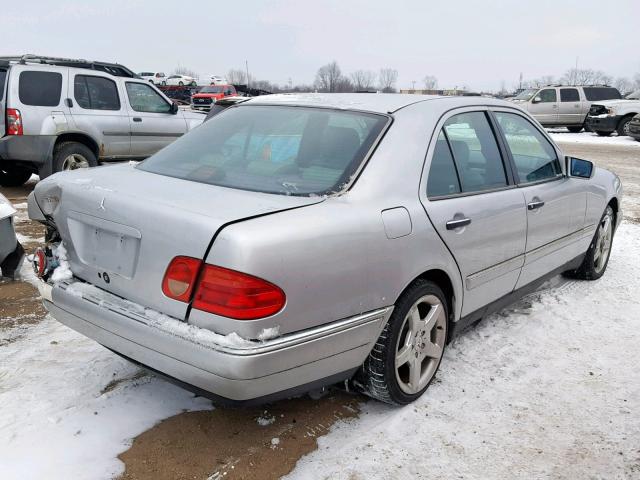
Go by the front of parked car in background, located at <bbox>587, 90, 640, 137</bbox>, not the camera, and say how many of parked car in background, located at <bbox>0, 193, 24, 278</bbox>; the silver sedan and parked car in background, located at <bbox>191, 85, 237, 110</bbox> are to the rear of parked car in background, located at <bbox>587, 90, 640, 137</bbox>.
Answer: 0

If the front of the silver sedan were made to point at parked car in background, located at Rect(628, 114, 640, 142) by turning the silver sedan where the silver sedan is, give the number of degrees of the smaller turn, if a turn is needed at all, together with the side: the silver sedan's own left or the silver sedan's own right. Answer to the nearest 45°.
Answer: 0° — it already faces it

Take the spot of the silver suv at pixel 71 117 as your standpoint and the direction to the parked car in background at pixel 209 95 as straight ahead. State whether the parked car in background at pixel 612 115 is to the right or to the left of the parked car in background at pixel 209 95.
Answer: right

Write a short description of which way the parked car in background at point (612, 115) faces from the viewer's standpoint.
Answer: facing the viewer and to the left of the viewer

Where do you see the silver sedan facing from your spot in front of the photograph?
facing away from the viewer and to the right of the viewer

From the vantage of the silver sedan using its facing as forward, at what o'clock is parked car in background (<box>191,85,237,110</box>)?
The parked car in background is roughly at 10 o'clock from the silver sedan.

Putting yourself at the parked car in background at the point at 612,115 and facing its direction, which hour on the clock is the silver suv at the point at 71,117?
The silver suv is roughly at 11 o'clock from the parked car in background.

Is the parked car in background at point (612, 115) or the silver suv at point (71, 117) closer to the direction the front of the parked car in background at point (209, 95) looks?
the silver suv

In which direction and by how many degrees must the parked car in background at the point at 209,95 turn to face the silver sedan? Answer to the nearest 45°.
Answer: approximately 45° to its left

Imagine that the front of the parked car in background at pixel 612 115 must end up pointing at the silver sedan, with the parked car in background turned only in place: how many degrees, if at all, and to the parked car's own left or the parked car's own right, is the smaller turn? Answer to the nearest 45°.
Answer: approximately 45° to the parked car's own left

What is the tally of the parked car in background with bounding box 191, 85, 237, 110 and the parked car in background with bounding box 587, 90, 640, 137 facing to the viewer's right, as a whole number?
0

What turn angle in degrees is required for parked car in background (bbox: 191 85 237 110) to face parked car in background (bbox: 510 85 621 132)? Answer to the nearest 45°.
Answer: approximately 90° to its left

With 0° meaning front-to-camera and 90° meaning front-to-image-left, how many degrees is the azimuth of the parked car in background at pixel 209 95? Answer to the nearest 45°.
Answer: approximately 45°

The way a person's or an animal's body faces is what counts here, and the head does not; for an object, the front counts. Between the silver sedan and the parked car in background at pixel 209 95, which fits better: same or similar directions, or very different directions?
very different directions

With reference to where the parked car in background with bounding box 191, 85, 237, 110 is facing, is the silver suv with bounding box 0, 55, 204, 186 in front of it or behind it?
in front

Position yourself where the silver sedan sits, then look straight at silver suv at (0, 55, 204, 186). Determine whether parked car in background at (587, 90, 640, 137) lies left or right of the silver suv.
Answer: right

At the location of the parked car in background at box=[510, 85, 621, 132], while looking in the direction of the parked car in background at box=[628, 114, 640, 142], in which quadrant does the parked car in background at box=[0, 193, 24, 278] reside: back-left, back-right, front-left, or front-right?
front-right

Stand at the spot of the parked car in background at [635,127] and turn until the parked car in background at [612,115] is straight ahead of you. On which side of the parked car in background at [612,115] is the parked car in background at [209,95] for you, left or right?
left

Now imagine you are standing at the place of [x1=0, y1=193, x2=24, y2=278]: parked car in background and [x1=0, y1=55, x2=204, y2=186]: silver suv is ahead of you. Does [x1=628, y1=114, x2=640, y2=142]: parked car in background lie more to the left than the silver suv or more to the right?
right

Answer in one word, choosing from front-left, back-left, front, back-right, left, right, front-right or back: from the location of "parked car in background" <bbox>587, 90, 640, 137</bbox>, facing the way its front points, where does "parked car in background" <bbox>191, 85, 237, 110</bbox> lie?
front-right
